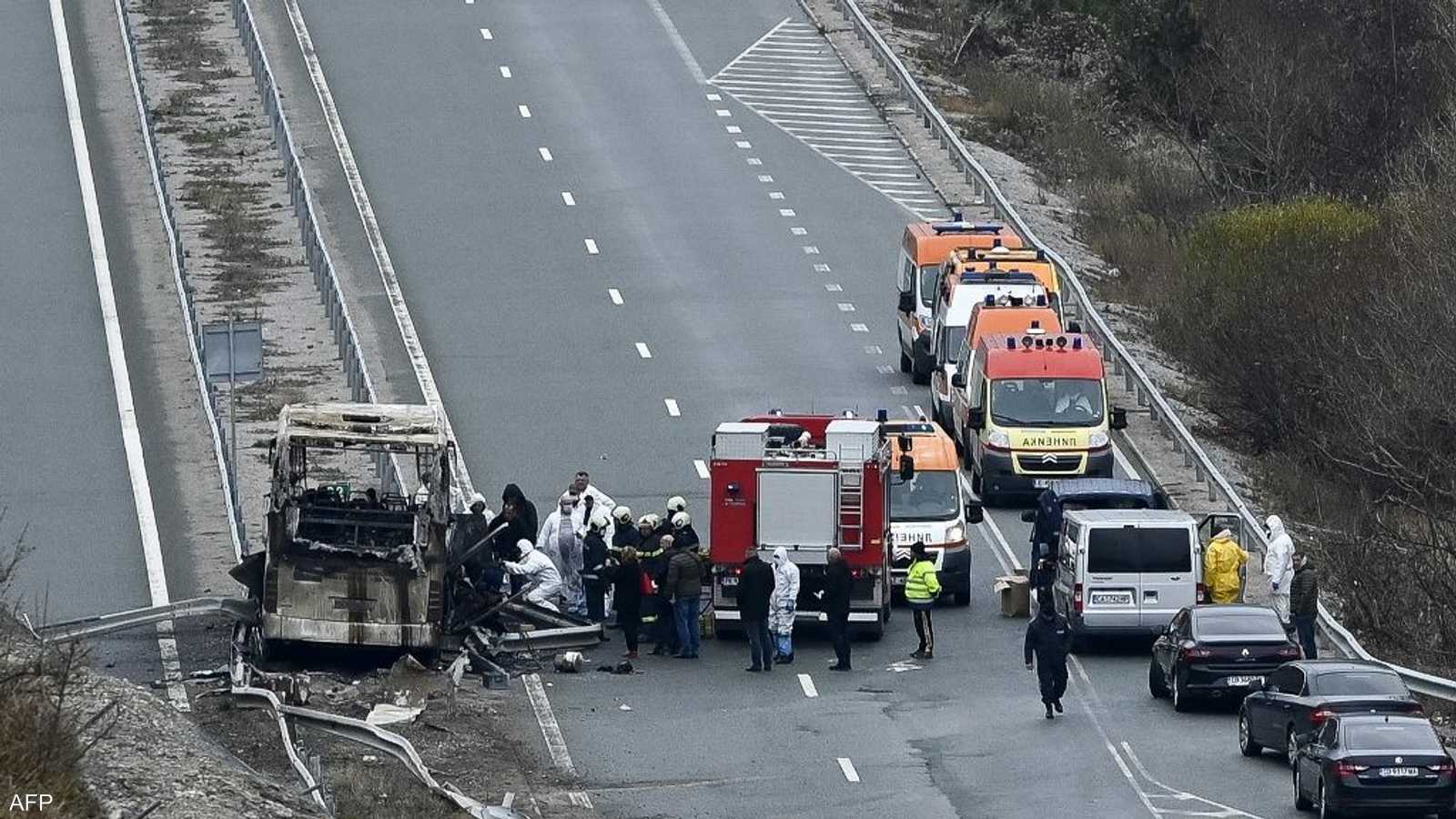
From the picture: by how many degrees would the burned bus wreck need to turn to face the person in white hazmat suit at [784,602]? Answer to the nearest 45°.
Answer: approximately 90° to its right

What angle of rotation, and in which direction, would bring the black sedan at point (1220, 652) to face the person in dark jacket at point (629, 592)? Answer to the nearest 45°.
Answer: approximately 45° to its left

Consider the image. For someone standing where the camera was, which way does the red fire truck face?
facing away from the viewer

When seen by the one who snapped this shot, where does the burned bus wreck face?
facing away from the viewer

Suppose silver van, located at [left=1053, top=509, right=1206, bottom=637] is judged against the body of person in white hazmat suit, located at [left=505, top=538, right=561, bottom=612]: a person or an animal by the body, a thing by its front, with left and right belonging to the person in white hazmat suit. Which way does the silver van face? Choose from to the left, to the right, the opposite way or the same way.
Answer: to the right

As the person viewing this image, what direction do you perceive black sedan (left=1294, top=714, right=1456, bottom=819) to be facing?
facing away from the viewer

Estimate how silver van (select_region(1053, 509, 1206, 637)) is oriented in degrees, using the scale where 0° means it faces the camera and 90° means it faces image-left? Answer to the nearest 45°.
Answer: approximately 180°

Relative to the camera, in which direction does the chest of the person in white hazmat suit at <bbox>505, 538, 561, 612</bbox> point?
to the viewer's left
